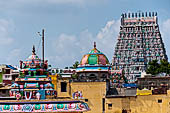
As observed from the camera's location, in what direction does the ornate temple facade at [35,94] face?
facing the viewer
